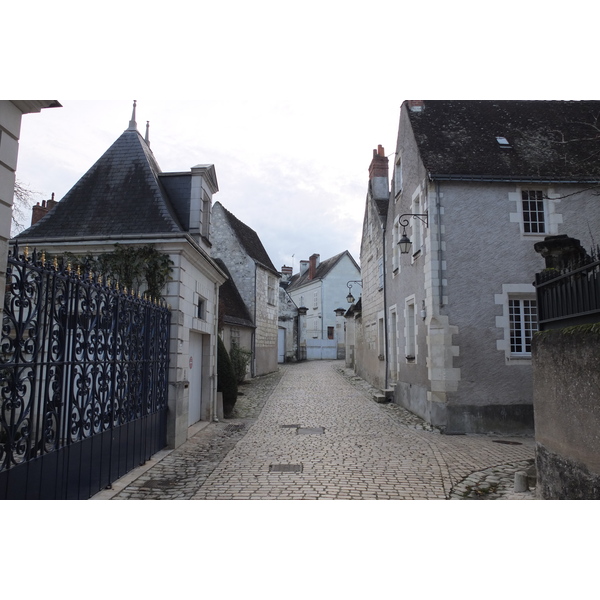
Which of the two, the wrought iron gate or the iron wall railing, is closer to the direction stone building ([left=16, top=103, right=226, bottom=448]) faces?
the iron wall railing

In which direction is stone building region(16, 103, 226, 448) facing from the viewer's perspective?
to the viewer's right

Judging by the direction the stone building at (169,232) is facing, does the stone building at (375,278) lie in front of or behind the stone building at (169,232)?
in front

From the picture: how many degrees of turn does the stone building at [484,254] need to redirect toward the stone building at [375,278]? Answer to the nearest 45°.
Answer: approximately 45° to its right

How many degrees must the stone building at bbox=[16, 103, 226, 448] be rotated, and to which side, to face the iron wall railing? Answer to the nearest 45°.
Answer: approximately 45° to its right

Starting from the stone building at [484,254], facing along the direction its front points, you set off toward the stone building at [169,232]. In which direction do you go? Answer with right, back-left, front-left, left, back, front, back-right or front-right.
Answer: front-left

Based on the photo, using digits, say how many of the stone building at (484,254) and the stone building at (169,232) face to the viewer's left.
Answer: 1

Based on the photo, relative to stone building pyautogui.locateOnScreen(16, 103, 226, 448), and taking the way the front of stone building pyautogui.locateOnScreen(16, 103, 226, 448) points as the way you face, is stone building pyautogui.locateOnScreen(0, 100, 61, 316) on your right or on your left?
on your right

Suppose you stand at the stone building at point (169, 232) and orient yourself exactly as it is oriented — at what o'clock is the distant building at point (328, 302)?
The distant building is roughly at 10 o'clock from the stone building.

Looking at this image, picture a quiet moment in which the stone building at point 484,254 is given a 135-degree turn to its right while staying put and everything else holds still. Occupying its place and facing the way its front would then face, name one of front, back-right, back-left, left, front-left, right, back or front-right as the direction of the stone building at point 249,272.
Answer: left

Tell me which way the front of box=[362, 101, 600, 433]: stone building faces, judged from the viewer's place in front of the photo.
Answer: facing to the left of the viewer

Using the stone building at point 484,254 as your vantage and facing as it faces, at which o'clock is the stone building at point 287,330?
the stone building at point 287,330 is roughly at 2 o'clock from the stone building at point 484,254.

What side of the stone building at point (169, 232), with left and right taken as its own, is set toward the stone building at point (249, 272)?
left

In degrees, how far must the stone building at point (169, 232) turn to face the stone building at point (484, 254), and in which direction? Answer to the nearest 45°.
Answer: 0° — it already faces it
